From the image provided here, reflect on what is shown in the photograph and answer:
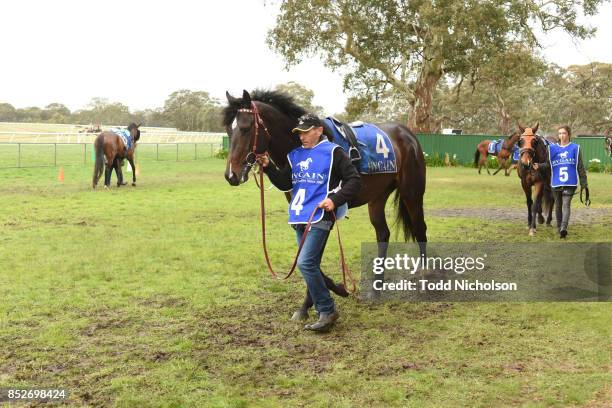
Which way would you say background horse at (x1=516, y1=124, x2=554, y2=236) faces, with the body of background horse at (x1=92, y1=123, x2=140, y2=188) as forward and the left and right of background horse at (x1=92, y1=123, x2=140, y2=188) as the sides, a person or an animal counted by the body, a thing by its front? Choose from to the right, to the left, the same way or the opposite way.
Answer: the opposite way

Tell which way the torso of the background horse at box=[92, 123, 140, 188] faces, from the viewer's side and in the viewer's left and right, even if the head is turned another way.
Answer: facing away from the viewer and to the right of the viewer

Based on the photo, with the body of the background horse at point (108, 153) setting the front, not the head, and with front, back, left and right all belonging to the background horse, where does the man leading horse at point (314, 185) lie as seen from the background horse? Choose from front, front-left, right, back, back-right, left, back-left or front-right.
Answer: back-right

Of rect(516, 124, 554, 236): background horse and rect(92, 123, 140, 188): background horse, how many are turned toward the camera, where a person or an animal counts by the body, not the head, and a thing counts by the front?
1

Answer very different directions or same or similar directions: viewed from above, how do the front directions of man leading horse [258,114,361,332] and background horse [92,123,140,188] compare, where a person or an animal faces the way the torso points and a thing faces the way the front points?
very different directions

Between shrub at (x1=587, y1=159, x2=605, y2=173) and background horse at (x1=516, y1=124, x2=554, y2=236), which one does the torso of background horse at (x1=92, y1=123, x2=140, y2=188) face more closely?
the shrub

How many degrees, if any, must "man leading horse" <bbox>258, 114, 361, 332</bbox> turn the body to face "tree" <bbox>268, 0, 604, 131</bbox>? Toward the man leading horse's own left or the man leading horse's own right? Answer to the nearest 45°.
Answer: approximately 135° to the man leading horse's own right

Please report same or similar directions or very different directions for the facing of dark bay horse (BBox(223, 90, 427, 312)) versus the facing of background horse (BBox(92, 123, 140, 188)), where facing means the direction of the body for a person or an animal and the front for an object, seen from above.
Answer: very different directions

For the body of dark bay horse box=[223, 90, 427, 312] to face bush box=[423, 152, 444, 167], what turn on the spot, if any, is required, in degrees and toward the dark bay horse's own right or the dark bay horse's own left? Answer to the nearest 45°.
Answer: approximately 135° to the dark bay horse's own right

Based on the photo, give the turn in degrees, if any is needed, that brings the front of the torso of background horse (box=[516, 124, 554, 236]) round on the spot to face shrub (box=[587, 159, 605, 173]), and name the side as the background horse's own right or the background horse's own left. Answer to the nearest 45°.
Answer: approximately 180°

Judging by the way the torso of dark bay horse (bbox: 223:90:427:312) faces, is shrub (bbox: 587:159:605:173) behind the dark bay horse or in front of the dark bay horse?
behind
